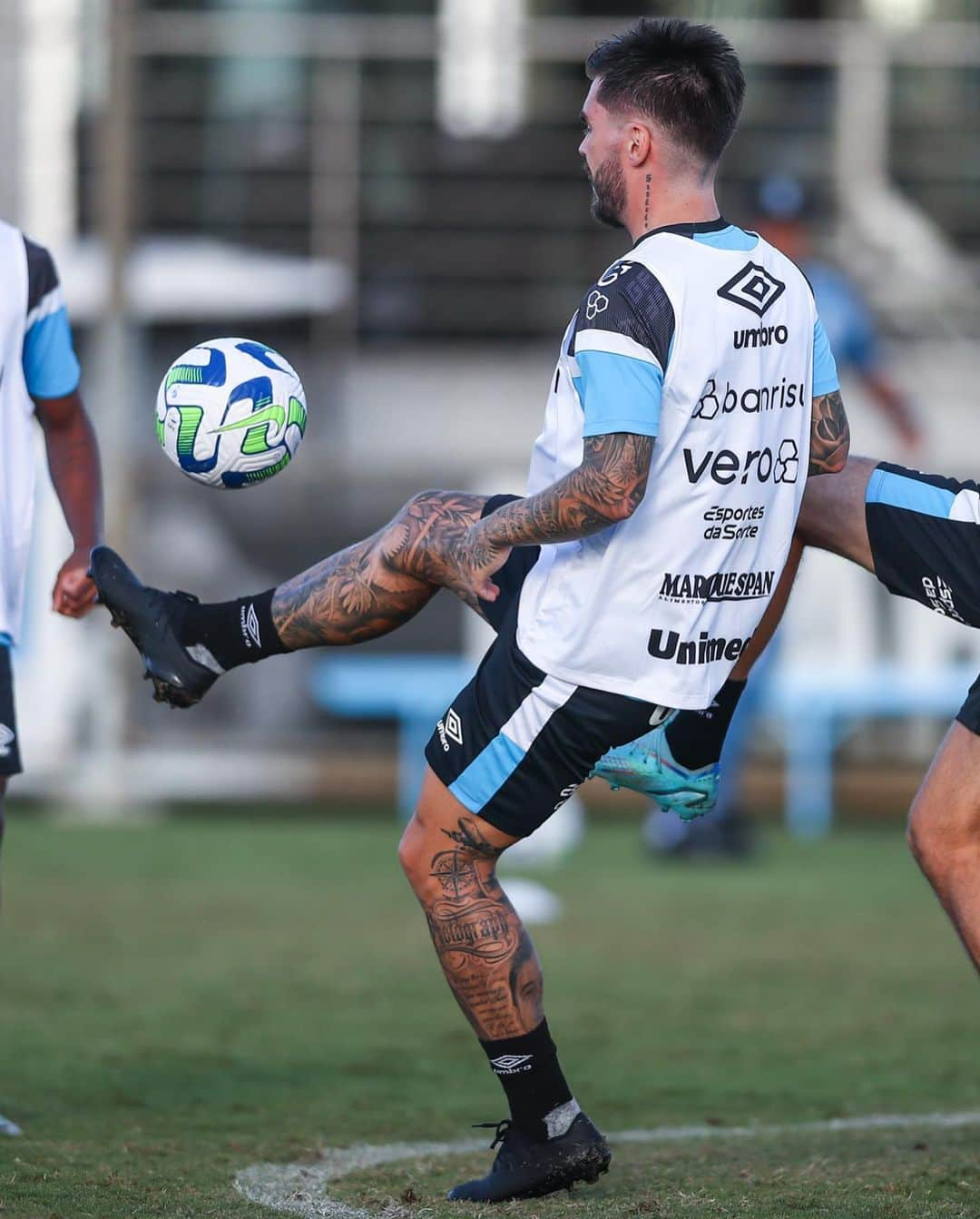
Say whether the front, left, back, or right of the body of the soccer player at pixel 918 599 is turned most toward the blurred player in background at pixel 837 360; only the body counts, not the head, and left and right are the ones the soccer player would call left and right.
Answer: right

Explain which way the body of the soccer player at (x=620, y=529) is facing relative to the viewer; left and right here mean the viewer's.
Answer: facing away from the viewer and to the left of the viewer

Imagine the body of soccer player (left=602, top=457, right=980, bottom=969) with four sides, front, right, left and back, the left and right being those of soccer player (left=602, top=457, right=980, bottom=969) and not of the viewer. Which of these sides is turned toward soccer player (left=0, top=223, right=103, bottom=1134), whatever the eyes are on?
front

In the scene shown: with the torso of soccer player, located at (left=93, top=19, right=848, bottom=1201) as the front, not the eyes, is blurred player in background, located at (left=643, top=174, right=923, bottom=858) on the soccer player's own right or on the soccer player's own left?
on the soccer player's own right

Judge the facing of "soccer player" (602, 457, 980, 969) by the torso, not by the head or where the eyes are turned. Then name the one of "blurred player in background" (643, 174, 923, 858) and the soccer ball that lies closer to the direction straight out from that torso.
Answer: the soccer ball

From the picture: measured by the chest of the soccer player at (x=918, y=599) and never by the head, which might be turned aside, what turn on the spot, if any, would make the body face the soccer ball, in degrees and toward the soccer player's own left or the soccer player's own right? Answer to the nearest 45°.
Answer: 0° — they already face it

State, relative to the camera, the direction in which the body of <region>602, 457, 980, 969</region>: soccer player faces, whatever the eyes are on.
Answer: to the viewer's left

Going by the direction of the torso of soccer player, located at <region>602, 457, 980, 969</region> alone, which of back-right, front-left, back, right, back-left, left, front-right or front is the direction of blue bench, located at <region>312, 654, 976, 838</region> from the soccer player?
right
